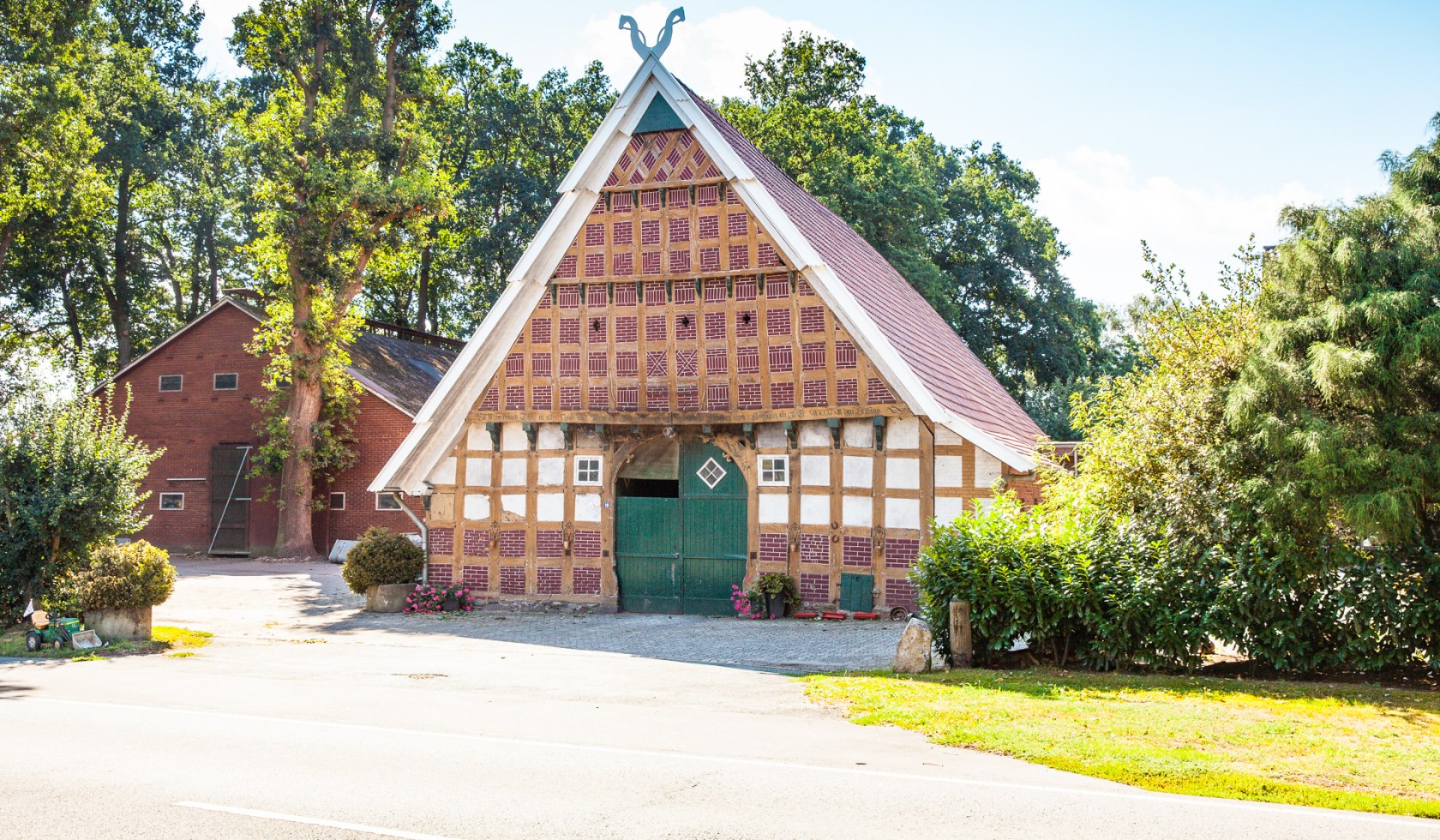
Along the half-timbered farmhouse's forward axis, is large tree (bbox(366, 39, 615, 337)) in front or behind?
behind

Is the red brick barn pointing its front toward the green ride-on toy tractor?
yes

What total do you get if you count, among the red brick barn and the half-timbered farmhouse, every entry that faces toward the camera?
2

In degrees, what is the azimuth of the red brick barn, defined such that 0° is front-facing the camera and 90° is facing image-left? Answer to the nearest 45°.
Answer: approximately 0°

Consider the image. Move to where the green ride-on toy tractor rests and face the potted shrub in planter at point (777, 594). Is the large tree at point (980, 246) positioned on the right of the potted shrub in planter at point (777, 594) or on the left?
left

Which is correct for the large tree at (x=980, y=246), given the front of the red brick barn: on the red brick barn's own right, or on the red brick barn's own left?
on the red brick barn's own left

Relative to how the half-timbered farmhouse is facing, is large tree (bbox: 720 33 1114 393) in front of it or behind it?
behind
